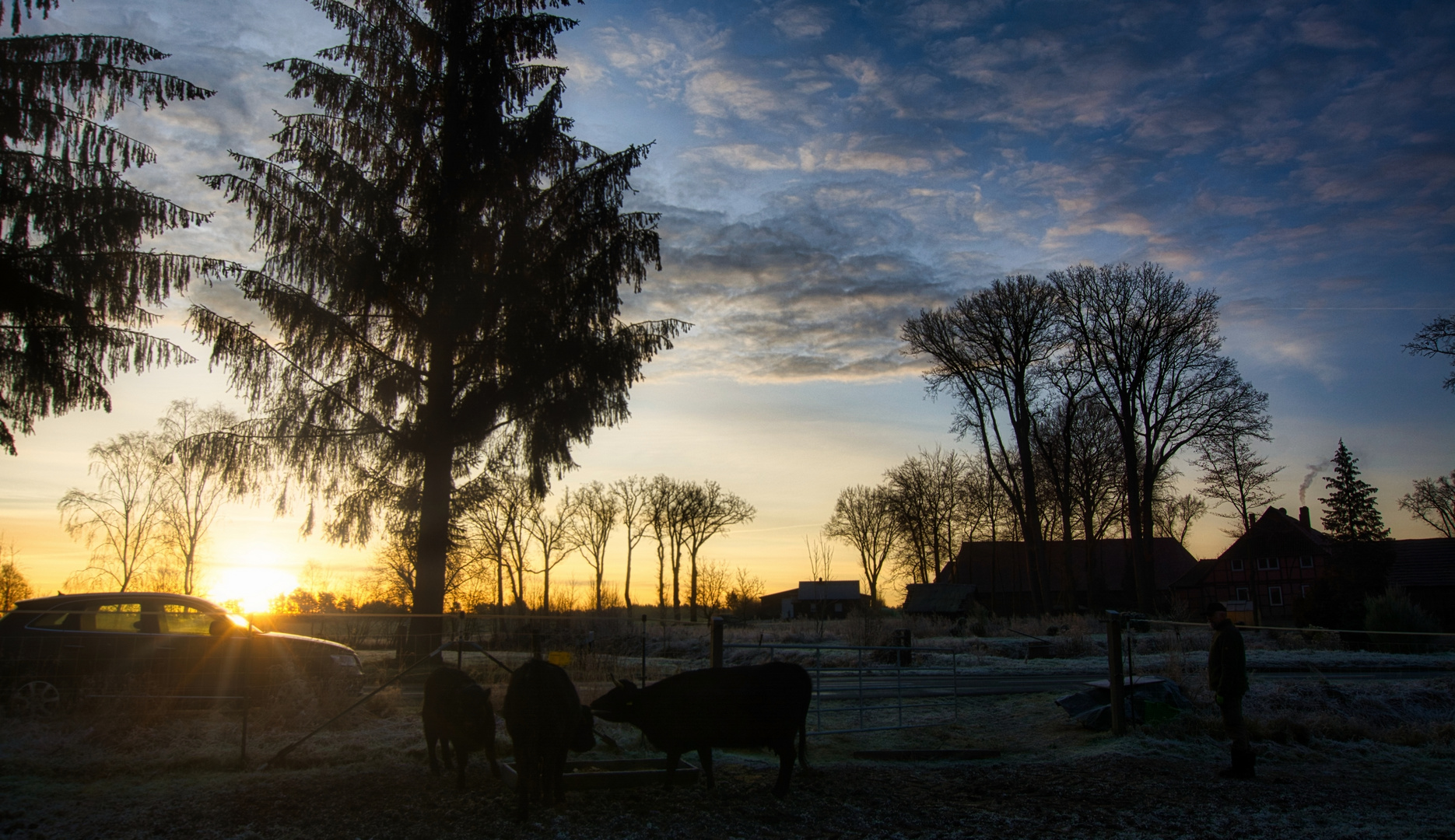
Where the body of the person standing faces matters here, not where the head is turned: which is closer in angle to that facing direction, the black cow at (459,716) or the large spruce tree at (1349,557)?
the black cow

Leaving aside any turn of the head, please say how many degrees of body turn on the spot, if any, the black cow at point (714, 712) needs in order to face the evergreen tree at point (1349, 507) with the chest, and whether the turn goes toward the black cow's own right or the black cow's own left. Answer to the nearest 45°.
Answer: approximately 135° to the black cow's own right

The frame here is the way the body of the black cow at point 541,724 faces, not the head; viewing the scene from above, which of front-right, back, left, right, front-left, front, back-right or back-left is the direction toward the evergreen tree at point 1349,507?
front

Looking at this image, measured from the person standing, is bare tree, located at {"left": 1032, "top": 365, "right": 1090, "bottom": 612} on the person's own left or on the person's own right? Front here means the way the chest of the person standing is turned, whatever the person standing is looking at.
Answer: on the person's own right

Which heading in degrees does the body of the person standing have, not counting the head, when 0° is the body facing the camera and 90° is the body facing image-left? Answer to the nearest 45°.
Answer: approximately 90°

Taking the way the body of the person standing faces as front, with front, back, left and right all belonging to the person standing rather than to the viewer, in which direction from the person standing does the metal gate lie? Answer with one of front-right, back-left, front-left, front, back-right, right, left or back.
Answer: front-right

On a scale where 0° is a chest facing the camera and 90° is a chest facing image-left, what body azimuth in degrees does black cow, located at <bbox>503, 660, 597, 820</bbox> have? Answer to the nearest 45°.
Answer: approximately 225°

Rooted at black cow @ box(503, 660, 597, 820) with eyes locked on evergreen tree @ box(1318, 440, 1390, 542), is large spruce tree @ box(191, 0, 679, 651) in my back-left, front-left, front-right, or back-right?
front-left

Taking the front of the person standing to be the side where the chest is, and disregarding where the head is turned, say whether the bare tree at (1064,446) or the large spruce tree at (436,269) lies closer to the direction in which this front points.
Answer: the large spruce tree

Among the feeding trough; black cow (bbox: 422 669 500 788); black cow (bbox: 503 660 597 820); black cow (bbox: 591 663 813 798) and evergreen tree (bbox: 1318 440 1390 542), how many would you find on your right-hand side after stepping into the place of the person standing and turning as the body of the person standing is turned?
1

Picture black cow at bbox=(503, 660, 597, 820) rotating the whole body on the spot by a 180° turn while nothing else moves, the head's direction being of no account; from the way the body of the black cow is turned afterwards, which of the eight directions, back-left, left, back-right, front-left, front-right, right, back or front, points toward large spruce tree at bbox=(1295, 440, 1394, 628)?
back

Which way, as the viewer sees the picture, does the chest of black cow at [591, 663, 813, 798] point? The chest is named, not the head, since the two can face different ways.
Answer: to the viewer's left

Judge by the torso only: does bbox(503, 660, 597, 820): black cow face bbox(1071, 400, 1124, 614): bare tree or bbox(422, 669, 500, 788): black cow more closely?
the bare tree

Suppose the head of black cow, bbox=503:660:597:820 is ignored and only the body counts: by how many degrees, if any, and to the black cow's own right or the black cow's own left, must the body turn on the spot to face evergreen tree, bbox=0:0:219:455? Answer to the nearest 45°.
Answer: approximately 90° to the black cow's own left

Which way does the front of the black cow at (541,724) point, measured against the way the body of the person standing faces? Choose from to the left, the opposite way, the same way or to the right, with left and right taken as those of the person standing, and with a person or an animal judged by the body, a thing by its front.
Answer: to the right

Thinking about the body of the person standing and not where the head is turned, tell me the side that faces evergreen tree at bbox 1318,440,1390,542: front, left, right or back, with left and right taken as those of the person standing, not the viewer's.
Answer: right

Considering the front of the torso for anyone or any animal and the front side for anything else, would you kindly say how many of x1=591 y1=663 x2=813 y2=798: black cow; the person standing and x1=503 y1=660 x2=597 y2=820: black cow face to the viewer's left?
2

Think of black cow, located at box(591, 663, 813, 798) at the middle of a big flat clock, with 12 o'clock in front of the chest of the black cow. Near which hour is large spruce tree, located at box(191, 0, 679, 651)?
The large spruce tree is roughly at 2 o'clock from the black cow.
